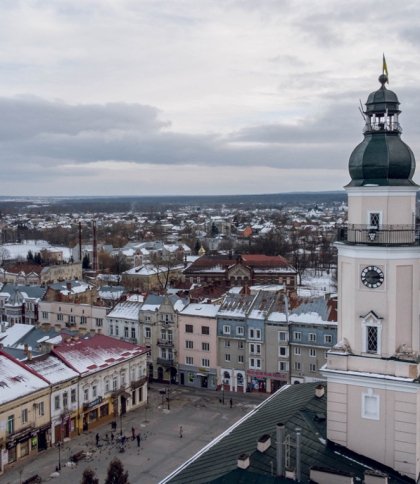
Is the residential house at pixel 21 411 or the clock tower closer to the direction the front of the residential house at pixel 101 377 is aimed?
the clock tower

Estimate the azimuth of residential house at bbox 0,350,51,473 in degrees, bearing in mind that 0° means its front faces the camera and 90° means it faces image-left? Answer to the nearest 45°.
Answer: approximately 315°

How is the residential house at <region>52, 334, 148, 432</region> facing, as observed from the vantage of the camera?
facing the viewer and to the right of the viewer

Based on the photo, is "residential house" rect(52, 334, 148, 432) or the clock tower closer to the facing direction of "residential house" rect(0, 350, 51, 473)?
the clock tower

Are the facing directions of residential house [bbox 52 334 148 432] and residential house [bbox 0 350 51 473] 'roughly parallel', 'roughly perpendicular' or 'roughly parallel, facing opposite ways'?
roughly parallel

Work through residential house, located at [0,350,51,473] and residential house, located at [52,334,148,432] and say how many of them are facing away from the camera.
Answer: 0

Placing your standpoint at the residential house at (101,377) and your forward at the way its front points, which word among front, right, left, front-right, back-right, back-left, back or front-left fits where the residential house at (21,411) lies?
right

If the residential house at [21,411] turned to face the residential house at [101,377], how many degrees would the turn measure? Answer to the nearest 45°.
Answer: approximately 90° to its left

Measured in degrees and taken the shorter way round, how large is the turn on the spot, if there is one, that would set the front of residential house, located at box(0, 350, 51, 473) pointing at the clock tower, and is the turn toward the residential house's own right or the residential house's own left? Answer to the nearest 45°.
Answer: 0° — it already faces it

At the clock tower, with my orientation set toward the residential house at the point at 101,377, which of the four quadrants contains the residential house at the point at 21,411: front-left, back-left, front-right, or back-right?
front-left
